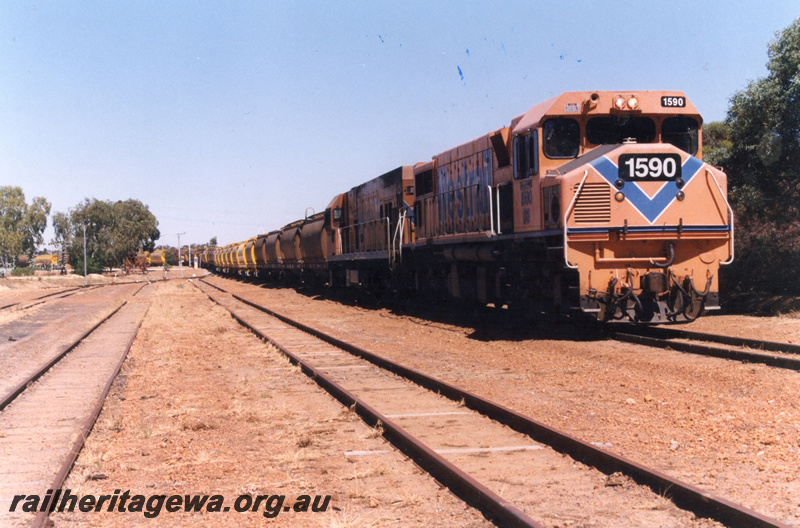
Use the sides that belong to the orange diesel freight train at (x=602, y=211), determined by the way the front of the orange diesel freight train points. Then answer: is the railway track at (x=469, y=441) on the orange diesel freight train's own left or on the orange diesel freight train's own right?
on the orange diesel freight train's own right

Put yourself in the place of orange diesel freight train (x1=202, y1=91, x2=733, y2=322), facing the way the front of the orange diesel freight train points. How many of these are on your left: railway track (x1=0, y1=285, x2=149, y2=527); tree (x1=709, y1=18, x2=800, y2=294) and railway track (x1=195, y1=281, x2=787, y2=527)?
1

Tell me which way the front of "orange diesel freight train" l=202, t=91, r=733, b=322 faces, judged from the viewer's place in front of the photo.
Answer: facing the viewer and to the right of the viewer

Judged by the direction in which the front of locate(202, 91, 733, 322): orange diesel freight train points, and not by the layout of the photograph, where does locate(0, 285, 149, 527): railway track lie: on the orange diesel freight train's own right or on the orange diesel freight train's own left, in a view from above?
on the orange diesel freight train's own right

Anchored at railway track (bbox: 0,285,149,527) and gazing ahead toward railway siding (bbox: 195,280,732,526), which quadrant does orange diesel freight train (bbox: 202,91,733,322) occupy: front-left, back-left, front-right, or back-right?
front-left

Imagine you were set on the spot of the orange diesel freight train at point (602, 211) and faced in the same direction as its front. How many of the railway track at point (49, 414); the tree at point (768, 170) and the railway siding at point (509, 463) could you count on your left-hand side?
1

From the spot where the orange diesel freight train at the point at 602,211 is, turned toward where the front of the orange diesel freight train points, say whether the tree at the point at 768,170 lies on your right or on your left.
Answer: on your left

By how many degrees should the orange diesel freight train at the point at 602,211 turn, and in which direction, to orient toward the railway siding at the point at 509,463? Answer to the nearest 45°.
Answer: approximately 45° to its right
